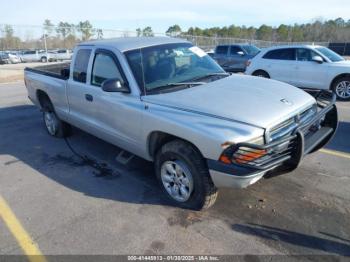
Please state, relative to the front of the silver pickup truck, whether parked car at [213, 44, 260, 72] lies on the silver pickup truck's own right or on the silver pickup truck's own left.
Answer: on the silver pickup truck's own left

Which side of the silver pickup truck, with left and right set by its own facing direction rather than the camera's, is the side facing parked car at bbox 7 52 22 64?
back

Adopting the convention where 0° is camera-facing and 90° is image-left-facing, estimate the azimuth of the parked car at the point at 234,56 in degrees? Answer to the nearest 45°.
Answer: approximately 315°

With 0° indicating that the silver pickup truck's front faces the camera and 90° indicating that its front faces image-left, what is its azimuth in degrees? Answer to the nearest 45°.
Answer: approximately 315°

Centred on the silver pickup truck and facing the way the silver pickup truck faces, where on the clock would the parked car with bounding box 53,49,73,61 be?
The parked car is roughly at 7 o'clock from the silver pickup truck.

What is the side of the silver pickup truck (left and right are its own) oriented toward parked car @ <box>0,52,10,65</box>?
back
